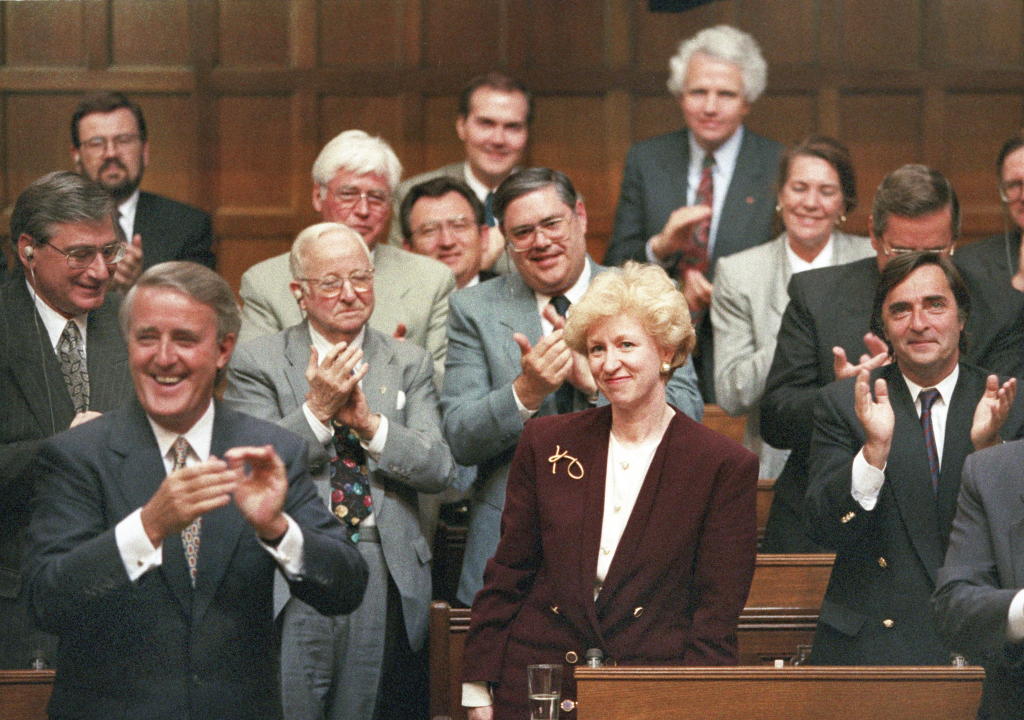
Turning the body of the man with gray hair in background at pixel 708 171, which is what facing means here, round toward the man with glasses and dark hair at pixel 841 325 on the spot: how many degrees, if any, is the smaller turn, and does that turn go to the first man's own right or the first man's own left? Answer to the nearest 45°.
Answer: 0° — they already face them

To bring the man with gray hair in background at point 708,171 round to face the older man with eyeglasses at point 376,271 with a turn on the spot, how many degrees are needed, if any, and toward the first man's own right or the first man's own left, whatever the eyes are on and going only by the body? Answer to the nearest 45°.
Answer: approximately 45° to the first man's own right

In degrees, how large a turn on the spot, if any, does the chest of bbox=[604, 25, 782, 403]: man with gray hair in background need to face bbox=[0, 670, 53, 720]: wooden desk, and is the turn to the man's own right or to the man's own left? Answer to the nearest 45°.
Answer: approximately 45° to the man's own right

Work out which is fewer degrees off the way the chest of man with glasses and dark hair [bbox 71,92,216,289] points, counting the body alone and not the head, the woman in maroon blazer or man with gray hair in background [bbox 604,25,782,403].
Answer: the woman in maroon blazer

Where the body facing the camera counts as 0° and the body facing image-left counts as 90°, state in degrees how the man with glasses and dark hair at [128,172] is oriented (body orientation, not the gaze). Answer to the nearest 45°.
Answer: approximately 0°

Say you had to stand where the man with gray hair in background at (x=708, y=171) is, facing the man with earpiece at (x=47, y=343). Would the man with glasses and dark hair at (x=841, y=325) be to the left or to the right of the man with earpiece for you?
left

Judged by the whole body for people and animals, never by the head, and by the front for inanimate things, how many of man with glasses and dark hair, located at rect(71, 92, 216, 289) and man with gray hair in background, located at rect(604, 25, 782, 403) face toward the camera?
2

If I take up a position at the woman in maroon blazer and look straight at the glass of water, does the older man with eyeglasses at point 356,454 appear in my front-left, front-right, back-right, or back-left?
back-right
